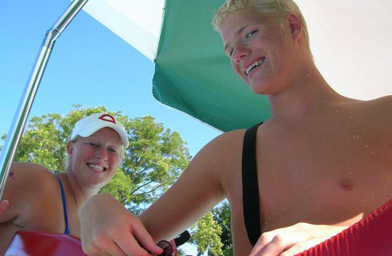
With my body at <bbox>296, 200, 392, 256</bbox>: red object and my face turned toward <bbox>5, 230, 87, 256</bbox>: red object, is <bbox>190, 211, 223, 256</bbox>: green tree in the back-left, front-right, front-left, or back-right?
front-right

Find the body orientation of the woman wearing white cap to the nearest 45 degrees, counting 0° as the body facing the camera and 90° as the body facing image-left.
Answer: approximately 315°

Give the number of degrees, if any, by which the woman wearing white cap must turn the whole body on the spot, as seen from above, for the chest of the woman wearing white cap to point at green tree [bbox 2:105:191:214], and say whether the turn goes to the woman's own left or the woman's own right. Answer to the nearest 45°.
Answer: approximately 135° to the woman's own left

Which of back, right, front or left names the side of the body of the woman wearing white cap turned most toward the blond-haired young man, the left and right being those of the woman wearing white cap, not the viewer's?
front

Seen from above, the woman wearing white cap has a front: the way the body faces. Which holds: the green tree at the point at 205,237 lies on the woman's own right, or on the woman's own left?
on the woman's own left

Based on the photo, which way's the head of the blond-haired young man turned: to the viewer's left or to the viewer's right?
to the viewer's left
